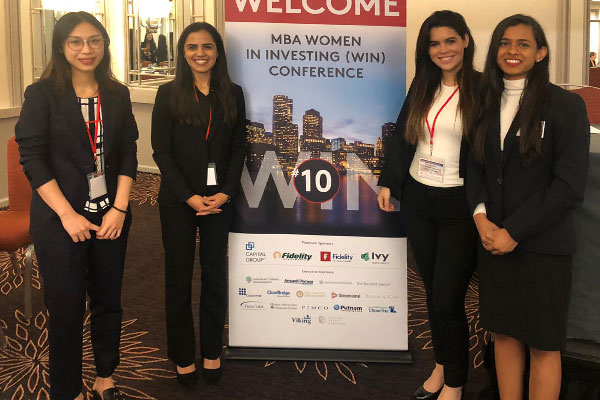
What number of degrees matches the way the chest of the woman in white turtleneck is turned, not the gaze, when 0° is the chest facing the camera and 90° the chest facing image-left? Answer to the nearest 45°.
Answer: approximately 45°

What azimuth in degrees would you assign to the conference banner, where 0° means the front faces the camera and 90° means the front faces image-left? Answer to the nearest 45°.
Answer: approximately 0°

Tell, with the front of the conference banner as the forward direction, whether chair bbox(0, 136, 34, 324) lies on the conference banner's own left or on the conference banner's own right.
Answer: on the conference banner's own right
